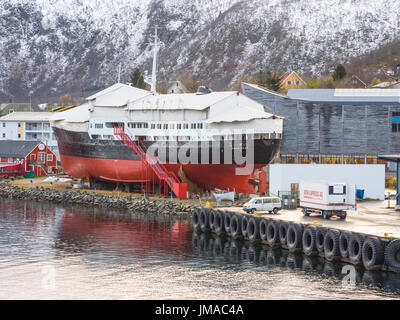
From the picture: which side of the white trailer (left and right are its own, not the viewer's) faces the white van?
back

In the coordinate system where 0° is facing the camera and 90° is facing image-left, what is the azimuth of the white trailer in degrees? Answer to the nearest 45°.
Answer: approximately 315°
